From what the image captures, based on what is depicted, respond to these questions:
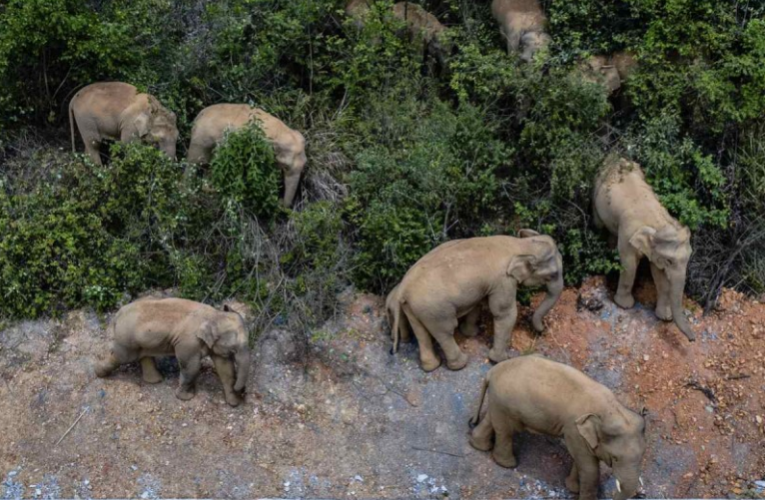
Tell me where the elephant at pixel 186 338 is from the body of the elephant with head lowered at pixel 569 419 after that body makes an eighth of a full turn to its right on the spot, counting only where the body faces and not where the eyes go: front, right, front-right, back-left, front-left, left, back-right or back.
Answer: right

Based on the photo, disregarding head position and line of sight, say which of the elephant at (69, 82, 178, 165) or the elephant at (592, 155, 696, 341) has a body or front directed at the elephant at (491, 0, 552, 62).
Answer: the elephant at (69, 82, 178, 165)

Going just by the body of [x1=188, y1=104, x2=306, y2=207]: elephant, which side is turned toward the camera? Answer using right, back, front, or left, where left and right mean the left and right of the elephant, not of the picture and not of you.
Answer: right

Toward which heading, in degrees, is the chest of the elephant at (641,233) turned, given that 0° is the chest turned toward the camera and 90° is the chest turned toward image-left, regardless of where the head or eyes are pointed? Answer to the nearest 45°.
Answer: approximately 315°

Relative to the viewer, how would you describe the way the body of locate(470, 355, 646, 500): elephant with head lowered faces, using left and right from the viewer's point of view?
facing the viewer and to the right of the viewer

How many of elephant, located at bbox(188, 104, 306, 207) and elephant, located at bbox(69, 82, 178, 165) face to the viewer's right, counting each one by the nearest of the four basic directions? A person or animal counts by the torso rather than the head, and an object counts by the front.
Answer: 2

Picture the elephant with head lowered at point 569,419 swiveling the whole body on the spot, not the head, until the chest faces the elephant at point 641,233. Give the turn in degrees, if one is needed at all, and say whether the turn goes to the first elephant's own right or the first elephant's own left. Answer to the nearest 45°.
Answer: approximately 135° to the first elephant's own left

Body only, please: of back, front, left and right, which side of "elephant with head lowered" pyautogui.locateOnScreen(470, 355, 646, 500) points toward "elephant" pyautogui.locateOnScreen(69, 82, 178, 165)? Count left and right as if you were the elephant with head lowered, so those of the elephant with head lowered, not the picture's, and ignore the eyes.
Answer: back

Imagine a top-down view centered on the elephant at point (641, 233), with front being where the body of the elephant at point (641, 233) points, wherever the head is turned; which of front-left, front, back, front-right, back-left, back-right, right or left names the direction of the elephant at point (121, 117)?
back-right

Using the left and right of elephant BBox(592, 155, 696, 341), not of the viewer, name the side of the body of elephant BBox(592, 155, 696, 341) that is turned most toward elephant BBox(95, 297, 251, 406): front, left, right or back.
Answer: right

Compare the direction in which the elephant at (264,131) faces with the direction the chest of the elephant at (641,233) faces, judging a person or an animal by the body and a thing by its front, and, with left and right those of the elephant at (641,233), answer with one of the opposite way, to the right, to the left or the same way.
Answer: to the left

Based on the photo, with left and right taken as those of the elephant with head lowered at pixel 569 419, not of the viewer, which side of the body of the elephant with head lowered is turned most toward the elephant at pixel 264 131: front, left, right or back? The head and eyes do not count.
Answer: back

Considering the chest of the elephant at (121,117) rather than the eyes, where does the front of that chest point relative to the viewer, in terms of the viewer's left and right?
facing to the right of the viewer
